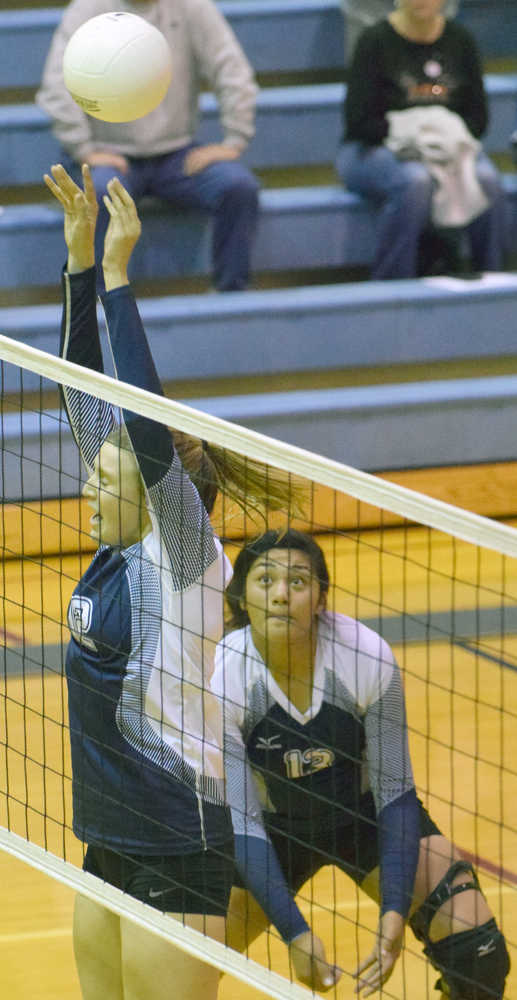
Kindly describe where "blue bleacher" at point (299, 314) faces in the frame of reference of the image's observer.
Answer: facing the viewer

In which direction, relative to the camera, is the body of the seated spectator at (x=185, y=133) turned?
toward the camera

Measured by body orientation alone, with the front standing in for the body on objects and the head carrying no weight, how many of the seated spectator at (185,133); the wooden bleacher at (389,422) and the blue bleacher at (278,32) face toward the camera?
3

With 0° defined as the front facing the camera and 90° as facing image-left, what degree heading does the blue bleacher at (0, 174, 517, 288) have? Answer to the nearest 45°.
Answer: approximately 0°

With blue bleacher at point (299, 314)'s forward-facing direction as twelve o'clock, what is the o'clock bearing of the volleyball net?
The volleyball net is roughly at 12 o'clock from the blue bleacher.

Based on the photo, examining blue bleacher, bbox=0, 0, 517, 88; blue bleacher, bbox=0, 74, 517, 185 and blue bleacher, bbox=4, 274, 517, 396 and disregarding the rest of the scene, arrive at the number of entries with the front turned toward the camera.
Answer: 3

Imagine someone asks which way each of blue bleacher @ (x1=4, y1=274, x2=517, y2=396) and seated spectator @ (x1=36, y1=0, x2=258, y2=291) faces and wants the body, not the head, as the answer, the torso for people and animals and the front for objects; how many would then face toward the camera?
2

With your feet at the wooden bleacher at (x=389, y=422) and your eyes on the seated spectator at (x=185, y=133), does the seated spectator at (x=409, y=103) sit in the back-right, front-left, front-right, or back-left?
front-right

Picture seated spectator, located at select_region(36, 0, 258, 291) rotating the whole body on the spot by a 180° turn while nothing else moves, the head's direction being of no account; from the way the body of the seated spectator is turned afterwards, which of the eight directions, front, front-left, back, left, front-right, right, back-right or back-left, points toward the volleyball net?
back

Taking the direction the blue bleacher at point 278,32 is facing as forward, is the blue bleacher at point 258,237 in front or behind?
in front

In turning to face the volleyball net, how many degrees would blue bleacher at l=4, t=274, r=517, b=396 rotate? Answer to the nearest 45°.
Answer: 0° — it already faces it

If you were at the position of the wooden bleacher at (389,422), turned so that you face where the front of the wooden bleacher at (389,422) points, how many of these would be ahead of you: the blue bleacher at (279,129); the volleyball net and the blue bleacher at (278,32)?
1

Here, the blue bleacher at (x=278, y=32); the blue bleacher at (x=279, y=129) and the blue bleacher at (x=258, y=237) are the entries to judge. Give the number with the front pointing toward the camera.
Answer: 3

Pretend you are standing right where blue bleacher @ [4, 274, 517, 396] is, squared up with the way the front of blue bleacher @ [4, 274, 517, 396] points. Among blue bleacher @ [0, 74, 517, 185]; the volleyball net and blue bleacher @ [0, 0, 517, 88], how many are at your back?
2

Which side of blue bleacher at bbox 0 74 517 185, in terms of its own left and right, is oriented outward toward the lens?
front
